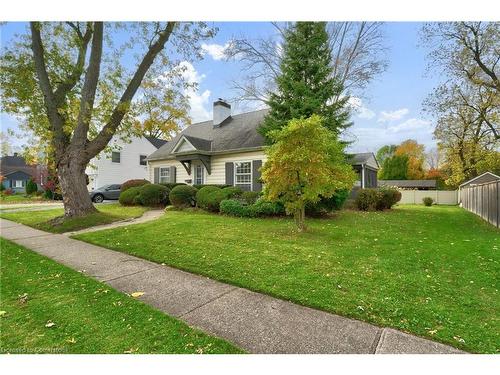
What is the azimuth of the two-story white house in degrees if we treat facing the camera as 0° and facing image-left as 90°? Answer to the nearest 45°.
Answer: approximately 45°

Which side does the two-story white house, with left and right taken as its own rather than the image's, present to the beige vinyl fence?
left

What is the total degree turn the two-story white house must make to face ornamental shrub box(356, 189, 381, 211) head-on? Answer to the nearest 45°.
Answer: approximately 90° to its left

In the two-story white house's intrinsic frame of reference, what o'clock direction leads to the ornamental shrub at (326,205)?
The ornamental shrub is roughly at 10 o'clock from the two-story white house.

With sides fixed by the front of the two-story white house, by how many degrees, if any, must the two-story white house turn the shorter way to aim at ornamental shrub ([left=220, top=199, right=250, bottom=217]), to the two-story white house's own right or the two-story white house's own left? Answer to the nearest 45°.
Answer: approximately 45° to the two-story white house's own left

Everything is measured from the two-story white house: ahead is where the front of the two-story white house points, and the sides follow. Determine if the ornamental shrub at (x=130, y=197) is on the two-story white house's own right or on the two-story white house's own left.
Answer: on the two-story white house's own left

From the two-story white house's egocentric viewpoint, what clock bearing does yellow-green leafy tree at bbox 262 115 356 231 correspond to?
The yellow-green leafy tree is roughly at 10 o'clock from the two-story white house.

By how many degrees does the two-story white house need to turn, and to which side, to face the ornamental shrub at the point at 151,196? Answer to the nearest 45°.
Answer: approximately 45° to its left

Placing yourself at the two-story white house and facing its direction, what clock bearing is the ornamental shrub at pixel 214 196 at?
The ornamental shrub is roughly at 10 o'clock from the two-story white house.

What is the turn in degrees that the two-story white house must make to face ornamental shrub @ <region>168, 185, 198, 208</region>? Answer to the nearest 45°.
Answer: approximately 45° to its left
